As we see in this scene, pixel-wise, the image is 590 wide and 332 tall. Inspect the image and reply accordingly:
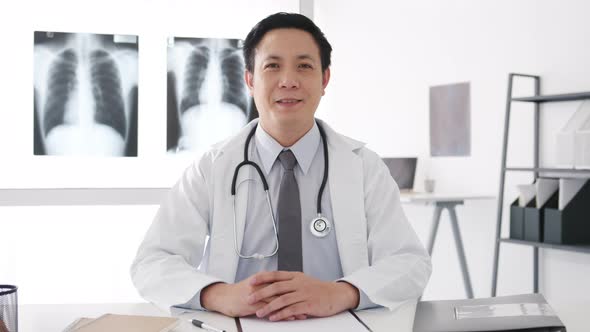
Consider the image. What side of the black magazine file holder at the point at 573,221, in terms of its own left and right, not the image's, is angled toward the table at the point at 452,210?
right

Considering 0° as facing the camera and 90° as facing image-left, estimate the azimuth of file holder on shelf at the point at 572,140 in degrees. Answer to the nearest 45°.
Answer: approximately 45°

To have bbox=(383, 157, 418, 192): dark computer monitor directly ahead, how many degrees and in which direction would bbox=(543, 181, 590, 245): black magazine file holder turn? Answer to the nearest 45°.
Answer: approximately 90° to its right
